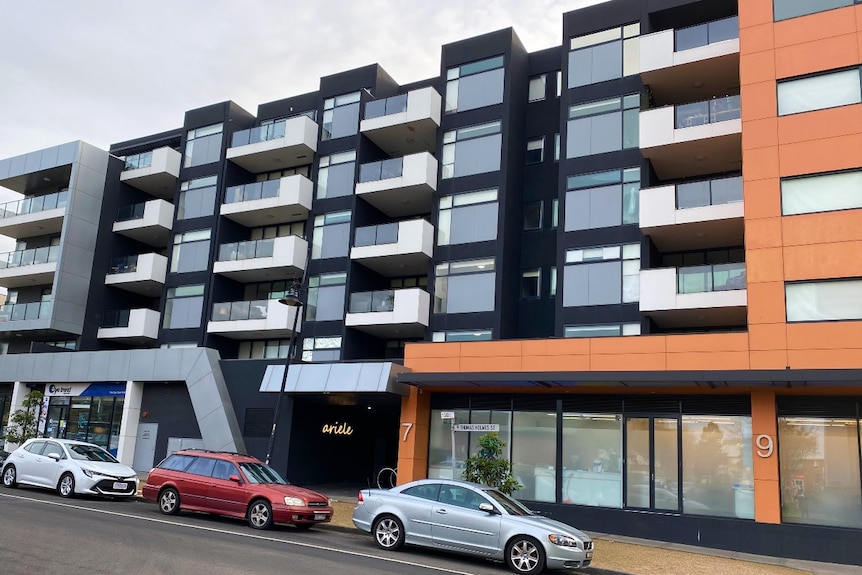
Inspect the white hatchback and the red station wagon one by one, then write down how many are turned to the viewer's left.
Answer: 0

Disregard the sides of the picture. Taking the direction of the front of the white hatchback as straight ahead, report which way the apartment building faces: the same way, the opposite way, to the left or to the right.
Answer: to the right

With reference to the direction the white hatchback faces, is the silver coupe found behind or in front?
in front

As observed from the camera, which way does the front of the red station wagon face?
facing the viewer and to the right of the viewer

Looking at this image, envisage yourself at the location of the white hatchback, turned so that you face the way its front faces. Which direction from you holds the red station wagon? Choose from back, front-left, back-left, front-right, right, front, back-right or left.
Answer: front

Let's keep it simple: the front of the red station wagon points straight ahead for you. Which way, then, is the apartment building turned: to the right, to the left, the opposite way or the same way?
to the right

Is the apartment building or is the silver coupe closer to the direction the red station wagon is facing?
the silver coupe

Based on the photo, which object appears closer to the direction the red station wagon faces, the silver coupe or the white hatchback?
the silver coupe

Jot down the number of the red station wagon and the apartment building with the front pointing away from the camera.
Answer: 0

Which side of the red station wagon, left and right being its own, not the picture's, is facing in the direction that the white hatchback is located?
back

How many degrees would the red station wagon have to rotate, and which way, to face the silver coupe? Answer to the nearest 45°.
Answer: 0° — it already faces it

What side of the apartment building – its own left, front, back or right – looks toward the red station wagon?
front
